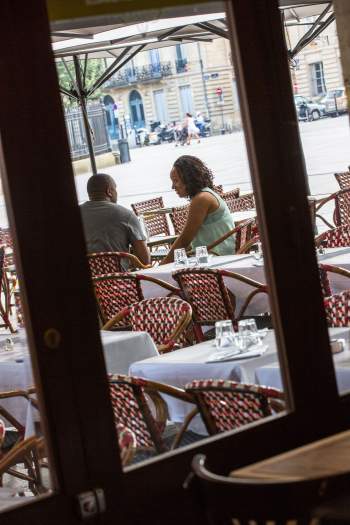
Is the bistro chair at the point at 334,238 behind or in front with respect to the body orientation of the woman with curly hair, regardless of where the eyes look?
behind

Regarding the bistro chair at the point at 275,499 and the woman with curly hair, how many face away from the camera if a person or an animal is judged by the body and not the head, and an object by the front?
1

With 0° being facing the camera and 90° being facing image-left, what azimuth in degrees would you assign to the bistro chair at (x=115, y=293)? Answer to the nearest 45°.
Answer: approximately 225°

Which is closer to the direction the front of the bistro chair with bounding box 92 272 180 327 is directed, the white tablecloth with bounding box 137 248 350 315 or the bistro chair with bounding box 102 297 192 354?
the white tablecloth

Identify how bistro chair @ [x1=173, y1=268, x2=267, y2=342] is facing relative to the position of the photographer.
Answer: facing away from the viewer and to the right of the viewer

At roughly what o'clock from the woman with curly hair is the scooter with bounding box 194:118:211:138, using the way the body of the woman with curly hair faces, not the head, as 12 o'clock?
The scooter is roughly at 3 o'clock from the woman with curly hair.

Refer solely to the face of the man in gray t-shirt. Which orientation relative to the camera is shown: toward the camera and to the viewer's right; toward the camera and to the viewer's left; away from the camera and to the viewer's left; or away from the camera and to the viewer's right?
away from the camera and to the viewer's right

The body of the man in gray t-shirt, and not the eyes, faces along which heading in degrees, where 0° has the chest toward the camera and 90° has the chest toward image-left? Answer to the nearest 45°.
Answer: approximately 225°

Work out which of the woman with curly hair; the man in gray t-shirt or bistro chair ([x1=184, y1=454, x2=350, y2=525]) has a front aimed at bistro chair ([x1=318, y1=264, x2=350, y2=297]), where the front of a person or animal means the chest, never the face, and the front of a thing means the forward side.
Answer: bistro chair ([x1=184, y1=454, x2=350, y2=525])

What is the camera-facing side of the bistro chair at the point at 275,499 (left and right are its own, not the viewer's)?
back

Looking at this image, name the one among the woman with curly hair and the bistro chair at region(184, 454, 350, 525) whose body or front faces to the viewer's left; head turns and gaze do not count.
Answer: the woman with curly hair

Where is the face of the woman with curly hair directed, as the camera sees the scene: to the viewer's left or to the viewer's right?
to the viewer's left
